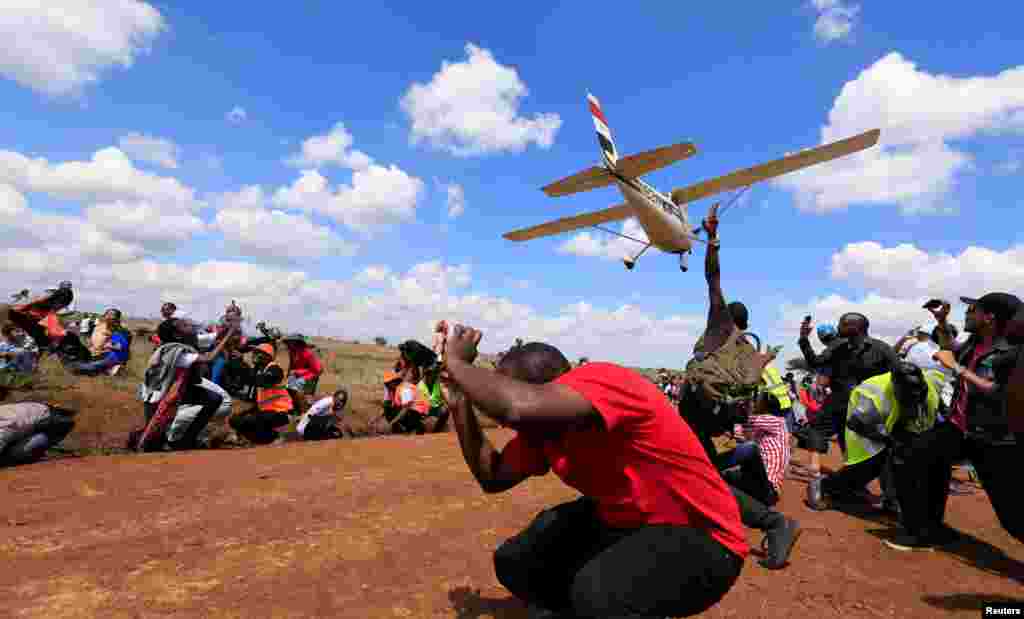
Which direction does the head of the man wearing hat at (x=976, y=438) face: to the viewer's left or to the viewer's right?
to the viewer's left

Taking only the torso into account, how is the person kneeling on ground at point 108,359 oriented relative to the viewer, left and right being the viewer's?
facing to the left of the viewer

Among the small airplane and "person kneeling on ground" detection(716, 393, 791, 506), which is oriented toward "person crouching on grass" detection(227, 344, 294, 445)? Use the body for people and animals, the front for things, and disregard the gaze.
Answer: the person kneeling on ground

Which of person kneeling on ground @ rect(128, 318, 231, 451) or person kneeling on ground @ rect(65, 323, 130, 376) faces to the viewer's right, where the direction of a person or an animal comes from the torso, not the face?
person kneeling on ground @ rect(128, 318, 231, 451)

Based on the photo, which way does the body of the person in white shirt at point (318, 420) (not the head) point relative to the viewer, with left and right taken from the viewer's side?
facing to the right of the viewer

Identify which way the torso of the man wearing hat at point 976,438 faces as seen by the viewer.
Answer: to the viewer's left

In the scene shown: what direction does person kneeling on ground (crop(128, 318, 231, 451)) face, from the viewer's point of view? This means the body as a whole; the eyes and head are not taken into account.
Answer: to the viewer's right
